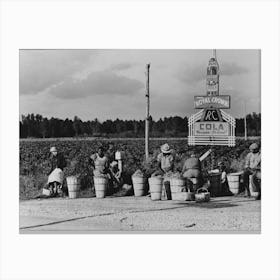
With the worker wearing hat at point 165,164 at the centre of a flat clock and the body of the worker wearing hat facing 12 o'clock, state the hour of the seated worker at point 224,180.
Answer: The seated worker is roughly at 9 o'clock from the worker wearing hat.

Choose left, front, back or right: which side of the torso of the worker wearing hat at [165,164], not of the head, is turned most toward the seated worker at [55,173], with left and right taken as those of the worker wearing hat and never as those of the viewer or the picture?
right

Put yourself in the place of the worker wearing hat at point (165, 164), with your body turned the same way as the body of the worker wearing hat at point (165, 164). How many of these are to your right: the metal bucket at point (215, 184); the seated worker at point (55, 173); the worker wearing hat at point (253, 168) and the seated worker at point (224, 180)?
1
